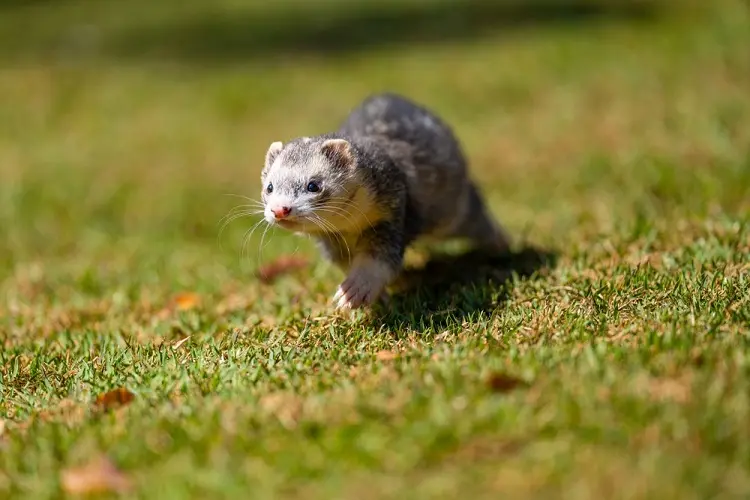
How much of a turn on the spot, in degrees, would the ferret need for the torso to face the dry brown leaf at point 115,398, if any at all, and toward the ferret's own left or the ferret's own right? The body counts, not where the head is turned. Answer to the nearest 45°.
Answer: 0° — it already faces it

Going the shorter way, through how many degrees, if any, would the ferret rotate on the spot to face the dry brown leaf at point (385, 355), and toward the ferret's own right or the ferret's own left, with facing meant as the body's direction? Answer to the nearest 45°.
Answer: approximately 45° to the ferret's own left

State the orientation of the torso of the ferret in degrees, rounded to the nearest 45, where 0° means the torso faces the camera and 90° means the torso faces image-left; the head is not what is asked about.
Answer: approximately 45°

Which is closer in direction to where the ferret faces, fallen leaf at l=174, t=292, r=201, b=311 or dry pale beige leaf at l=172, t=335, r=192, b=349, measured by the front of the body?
the dry pale beige leaf

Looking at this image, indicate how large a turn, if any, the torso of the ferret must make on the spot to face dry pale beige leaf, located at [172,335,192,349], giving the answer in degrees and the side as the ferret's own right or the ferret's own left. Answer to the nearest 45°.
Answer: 0° — it already faces it
